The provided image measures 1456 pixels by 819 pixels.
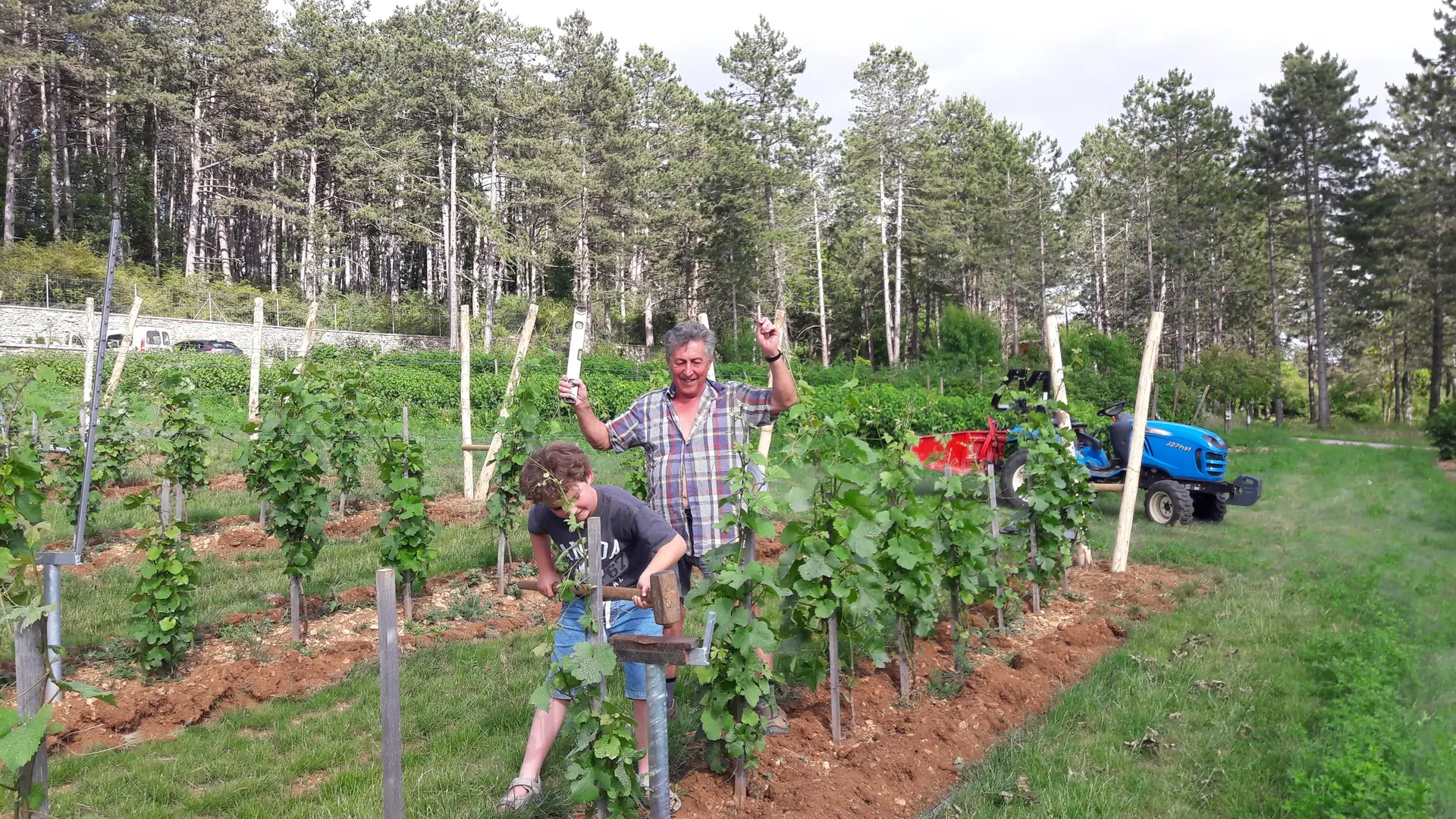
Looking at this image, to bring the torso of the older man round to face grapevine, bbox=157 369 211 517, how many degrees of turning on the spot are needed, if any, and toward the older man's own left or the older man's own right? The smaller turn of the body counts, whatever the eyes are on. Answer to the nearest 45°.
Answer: approximately 135° to the older man's own right

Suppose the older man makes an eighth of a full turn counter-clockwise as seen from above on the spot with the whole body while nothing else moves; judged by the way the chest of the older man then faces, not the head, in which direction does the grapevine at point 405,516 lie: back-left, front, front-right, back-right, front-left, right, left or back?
back

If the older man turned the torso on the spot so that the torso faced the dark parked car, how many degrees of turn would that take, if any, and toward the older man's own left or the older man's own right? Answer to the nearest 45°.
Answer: approximately 135° to the older man's own right

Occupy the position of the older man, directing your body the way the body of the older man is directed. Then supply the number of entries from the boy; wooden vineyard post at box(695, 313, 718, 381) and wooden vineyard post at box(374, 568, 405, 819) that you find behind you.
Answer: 1

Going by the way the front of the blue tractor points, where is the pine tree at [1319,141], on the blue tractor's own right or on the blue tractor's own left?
on the blue tractor's own left

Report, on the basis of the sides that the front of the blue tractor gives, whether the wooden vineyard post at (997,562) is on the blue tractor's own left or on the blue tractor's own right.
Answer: on the blue tractor's own right

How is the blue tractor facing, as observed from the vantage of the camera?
facing the viewer and to the right of the viewer

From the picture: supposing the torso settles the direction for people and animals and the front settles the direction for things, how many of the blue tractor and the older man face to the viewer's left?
0

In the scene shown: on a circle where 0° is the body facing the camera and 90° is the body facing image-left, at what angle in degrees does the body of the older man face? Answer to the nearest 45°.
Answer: approximately 0°

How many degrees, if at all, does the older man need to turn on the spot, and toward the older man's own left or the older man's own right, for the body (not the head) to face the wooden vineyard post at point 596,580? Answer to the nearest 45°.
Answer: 0° — they already face it

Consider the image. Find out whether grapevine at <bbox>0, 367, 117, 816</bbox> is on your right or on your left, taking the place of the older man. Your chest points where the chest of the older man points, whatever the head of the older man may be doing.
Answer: on your right

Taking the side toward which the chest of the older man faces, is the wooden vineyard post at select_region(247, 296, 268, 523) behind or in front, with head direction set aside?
behind
